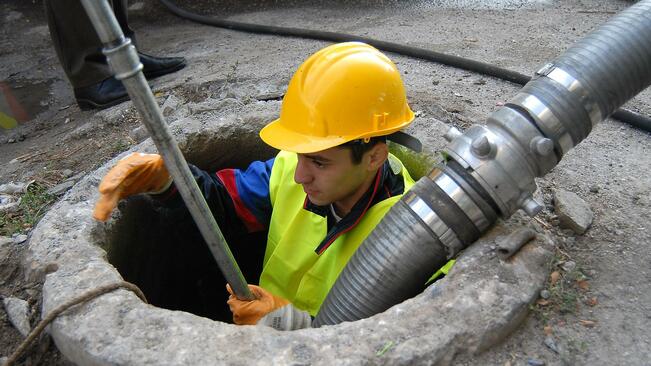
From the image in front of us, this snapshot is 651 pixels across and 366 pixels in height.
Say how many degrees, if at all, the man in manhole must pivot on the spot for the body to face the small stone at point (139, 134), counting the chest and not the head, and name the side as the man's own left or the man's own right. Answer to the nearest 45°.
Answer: approximately 90° to the man's own right

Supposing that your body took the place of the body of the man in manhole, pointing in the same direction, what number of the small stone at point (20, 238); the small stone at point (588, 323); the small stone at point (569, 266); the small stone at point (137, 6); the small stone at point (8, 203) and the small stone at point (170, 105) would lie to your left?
2

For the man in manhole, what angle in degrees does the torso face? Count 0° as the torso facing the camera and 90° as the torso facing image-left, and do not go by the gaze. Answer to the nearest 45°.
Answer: approximately 45°

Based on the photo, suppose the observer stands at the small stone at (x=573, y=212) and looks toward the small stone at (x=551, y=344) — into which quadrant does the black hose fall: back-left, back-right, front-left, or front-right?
back-right

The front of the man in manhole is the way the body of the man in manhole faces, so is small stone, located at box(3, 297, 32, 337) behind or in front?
in front

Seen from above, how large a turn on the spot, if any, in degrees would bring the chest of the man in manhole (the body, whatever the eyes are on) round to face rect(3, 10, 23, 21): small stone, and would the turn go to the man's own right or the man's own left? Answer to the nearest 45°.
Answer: approximately 135° to the man's own right

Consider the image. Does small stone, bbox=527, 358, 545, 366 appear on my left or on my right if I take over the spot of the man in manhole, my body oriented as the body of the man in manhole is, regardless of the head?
on my left

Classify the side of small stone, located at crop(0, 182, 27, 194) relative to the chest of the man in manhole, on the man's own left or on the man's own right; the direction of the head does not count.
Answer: on the man's own right

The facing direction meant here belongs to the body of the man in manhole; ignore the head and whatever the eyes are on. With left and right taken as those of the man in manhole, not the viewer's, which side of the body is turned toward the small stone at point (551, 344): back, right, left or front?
left

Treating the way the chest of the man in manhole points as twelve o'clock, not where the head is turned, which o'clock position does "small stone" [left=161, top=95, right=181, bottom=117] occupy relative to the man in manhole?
The small stone is roughly at 4 o'clock from the man in manhole.

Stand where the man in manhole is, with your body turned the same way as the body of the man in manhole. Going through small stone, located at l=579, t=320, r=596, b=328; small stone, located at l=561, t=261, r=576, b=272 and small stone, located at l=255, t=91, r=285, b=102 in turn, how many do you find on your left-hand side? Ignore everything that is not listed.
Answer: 2

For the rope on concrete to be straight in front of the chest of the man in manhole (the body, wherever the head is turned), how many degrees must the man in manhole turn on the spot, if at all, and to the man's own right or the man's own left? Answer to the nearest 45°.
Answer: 0° — they already face it

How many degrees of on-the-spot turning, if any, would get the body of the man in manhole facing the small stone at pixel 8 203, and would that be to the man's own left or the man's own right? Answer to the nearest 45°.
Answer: approximately 90° to the man's own right

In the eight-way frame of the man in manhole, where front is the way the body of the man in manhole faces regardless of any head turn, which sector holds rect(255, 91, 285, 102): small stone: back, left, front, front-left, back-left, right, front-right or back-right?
back-right

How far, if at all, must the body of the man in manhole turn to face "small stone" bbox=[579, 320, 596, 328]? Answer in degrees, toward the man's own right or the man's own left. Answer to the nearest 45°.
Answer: approximately 90° to the man's own left
